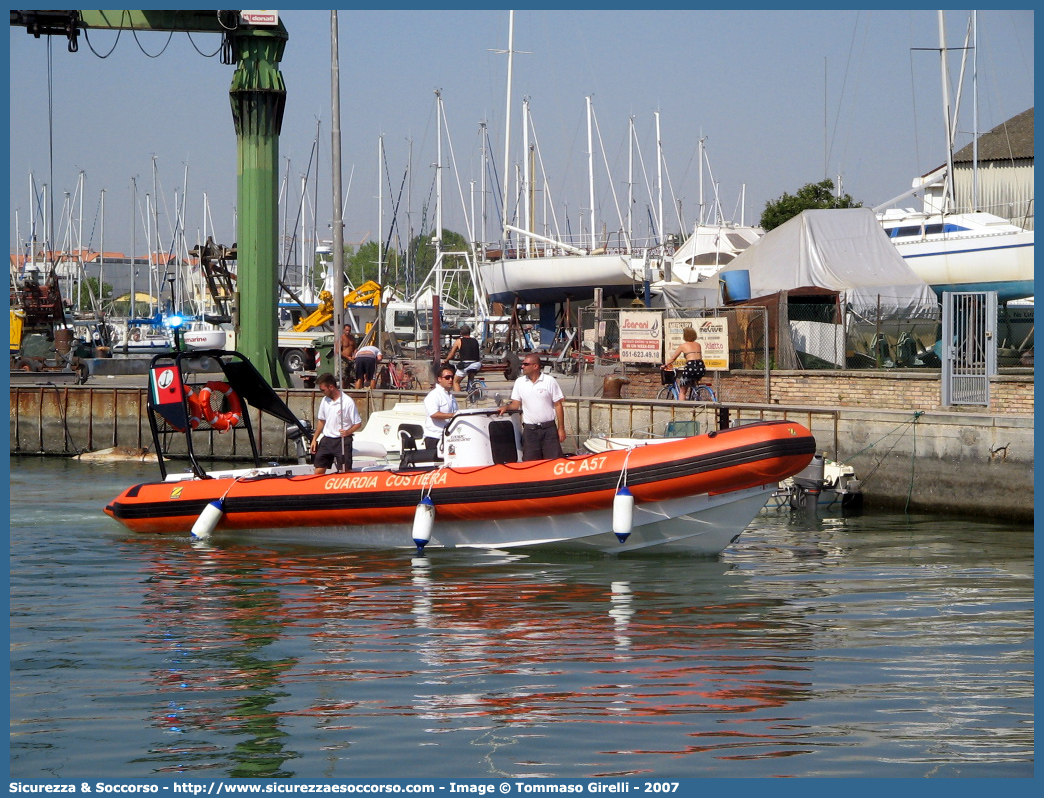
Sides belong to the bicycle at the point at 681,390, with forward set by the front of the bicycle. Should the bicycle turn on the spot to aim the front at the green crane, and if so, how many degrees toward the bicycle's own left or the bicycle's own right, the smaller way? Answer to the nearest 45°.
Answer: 0° — it already faces it

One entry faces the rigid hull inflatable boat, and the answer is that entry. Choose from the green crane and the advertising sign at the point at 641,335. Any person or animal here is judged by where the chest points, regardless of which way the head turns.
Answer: the advertising sign

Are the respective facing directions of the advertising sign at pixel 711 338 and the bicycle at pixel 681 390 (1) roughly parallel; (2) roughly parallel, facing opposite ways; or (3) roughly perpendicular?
roughly perpendicular

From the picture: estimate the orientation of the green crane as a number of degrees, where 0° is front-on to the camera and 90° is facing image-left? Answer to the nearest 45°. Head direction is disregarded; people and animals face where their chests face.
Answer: approximately 90°

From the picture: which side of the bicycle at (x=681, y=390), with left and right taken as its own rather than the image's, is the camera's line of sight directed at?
left

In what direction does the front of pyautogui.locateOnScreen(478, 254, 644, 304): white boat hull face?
to the viewer's left

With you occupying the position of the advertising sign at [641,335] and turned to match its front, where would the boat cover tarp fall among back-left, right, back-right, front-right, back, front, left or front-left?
back-left
